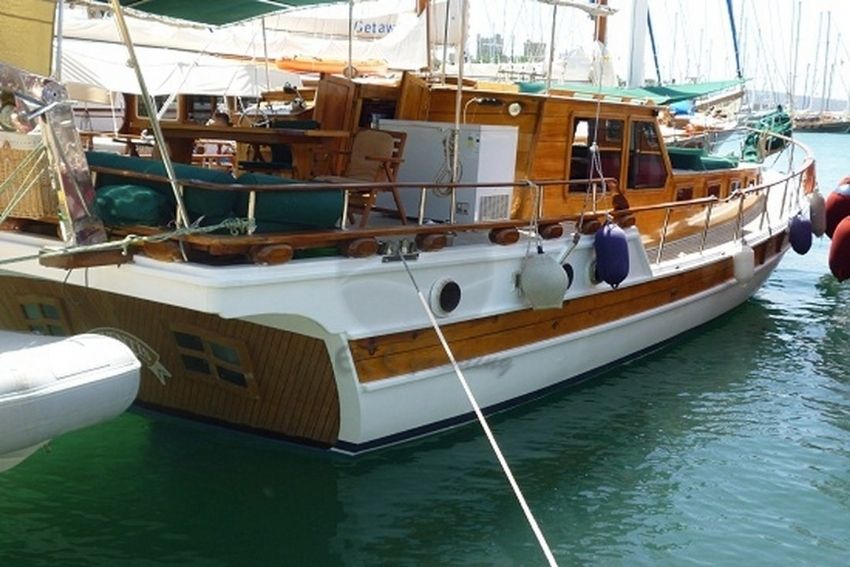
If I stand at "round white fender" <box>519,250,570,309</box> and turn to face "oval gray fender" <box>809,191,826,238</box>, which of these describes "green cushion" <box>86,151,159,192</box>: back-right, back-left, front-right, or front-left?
back-left

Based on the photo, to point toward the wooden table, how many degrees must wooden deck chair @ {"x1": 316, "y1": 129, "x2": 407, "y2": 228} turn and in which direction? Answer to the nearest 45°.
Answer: approximately 45° to its right

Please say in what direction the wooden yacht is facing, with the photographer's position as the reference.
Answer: facing away from the viewer and to the right of the viewer

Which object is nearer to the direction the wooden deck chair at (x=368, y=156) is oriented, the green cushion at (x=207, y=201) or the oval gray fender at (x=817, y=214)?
the green cushion

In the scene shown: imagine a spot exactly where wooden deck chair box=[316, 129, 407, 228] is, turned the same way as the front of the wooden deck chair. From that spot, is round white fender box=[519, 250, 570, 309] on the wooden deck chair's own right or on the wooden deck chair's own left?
on the wooden deck chair's own left

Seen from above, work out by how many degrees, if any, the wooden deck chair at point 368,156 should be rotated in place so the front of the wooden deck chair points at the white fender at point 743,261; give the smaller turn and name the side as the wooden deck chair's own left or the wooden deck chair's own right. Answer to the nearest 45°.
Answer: approximately 180°

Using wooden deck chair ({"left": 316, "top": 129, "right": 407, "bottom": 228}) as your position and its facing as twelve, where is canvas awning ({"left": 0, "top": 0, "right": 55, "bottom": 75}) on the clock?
The canvas awning is roughly at 12 o'clock from the wooden deck chair.

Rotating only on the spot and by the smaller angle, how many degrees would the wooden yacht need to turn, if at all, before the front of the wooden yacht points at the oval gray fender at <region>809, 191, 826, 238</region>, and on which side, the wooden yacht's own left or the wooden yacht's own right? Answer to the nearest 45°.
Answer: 0° — it already faces it

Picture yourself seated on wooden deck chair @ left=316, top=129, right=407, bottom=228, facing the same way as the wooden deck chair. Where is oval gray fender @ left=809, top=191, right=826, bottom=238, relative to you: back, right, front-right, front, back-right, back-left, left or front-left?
back
